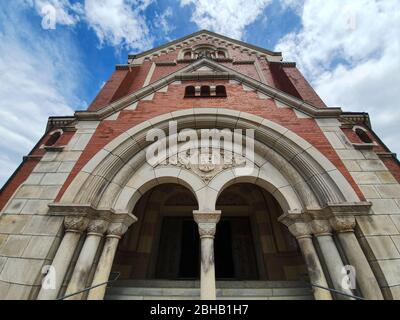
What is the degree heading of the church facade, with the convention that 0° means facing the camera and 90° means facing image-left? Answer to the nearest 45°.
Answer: approximately 0°
